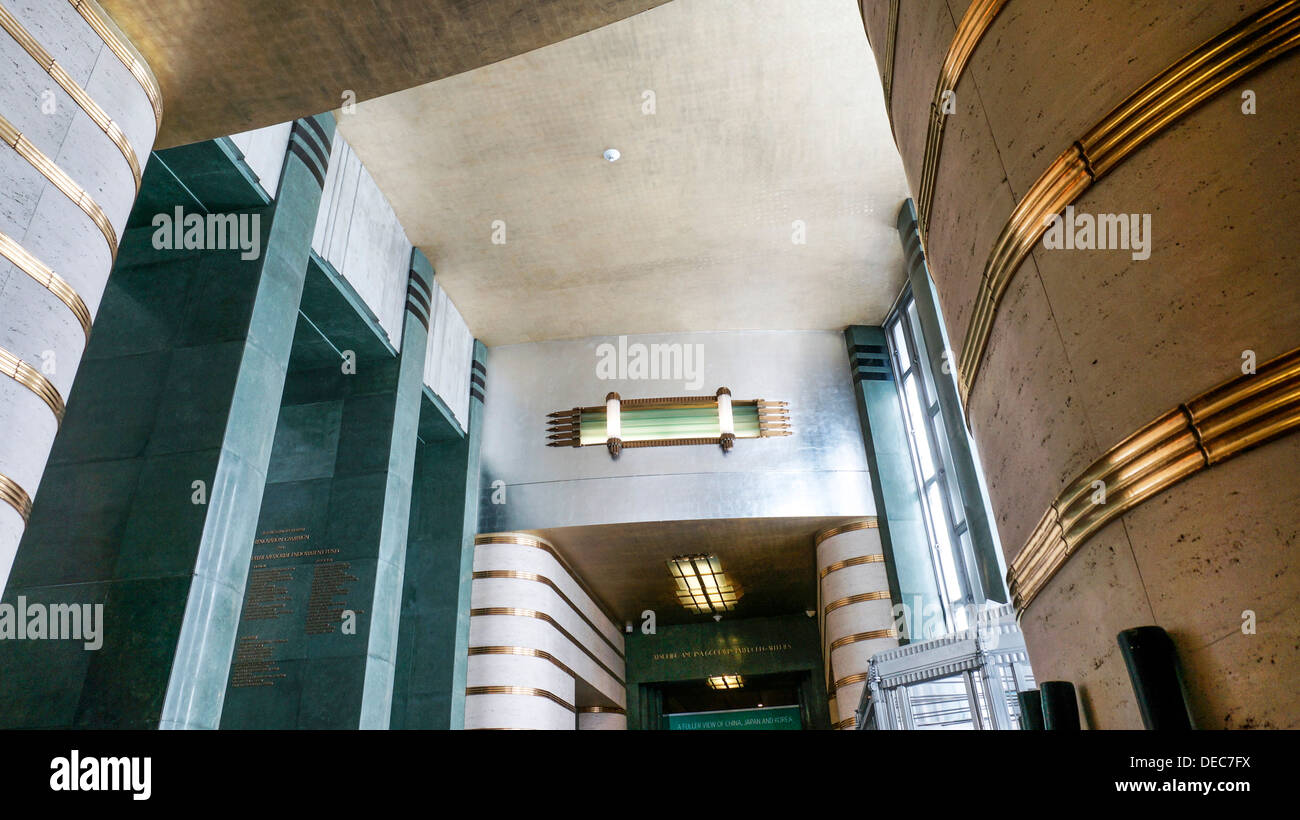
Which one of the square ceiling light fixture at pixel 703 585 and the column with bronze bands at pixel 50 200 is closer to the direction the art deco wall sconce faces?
the column with bronze bands

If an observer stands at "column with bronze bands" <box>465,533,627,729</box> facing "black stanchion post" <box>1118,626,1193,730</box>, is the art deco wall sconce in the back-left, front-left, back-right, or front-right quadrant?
front-left

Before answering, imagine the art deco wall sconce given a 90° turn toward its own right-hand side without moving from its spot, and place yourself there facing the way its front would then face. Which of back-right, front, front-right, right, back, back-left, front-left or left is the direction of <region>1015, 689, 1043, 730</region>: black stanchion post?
left

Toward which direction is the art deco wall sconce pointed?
toward the camera

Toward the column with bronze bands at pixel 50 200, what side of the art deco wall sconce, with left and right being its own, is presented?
front

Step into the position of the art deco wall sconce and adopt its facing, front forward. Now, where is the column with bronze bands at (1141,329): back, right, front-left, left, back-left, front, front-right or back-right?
front

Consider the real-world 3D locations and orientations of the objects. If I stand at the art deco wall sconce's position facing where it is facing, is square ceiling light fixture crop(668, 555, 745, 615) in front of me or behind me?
behind

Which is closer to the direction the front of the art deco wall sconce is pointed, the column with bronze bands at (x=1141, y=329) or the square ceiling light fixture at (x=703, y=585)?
the column with bronze bands

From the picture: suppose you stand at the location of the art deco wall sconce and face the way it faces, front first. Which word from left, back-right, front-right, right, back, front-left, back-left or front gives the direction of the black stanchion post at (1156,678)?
front
